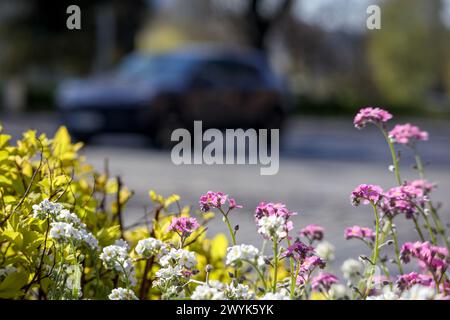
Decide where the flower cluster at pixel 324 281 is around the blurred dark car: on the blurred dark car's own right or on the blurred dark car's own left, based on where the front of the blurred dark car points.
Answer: on the blurred dark car's own left

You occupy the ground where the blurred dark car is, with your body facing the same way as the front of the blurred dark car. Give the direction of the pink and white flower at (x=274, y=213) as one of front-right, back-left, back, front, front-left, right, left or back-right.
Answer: front-left

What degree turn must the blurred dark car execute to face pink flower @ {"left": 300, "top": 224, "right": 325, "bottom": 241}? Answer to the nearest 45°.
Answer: approximately 45° to its left

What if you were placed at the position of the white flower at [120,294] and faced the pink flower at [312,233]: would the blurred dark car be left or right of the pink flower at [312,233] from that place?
left

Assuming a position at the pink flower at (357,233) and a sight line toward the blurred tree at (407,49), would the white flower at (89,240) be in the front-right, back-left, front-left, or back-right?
back-left

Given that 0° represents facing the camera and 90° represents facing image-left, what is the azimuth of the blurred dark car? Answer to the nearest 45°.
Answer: approximately 45°

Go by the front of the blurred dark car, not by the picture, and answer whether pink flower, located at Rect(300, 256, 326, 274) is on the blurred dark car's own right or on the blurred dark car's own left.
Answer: on the blurred dark car's own left

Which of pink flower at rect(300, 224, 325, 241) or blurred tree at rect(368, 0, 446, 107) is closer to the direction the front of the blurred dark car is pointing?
the pink flower

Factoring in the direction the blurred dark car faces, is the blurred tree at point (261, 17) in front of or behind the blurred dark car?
behind

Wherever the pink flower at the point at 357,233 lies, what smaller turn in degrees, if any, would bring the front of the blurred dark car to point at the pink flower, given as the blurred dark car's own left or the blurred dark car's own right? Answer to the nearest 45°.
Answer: approximately 45° to the blurred dark car's own left

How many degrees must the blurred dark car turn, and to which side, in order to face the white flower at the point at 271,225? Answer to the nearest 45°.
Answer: approximately 45° to its left

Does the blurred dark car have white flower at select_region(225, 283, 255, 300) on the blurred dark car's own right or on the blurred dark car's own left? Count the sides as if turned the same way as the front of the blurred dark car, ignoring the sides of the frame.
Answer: on the blurred dark car's own left
